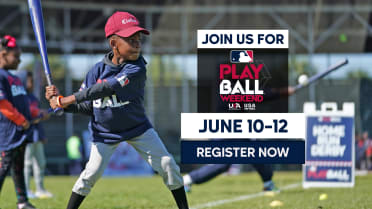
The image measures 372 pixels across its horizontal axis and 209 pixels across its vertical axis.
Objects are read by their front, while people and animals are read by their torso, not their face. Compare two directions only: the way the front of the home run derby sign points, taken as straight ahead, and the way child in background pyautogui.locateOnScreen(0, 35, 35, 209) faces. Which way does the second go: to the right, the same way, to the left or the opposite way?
to the left

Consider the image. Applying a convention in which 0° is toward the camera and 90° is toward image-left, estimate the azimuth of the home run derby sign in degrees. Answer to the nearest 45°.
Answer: approximately 0°

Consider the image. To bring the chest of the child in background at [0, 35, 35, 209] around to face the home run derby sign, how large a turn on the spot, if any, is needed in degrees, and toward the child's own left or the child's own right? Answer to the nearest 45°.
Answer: approximately 45° to the child's own left

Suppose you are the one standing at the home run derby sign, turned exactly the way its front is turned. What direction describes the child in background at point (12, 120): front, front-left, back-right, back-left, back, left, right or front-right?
front-right

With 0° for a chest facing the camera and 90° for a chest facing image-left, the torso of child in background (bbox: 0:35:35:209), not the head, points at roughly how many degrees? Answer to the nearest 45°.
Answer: approximately 315°
